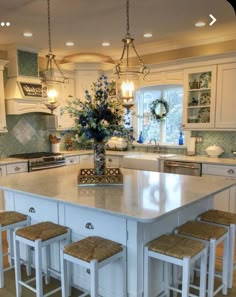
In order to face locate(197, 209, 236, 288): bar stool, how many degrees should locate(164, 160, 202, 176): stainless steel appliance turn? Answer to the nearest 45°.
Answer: approximately 45° to its left

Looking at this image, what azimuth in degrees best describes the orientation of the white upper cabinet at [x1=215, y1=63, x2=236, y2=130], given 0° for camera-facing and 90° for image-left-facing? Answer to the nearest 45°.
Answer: approximately 45°

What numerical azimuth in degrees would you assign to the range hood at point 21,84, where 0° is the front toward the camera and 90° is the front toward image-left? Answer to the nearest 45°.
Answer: approximately 315°
